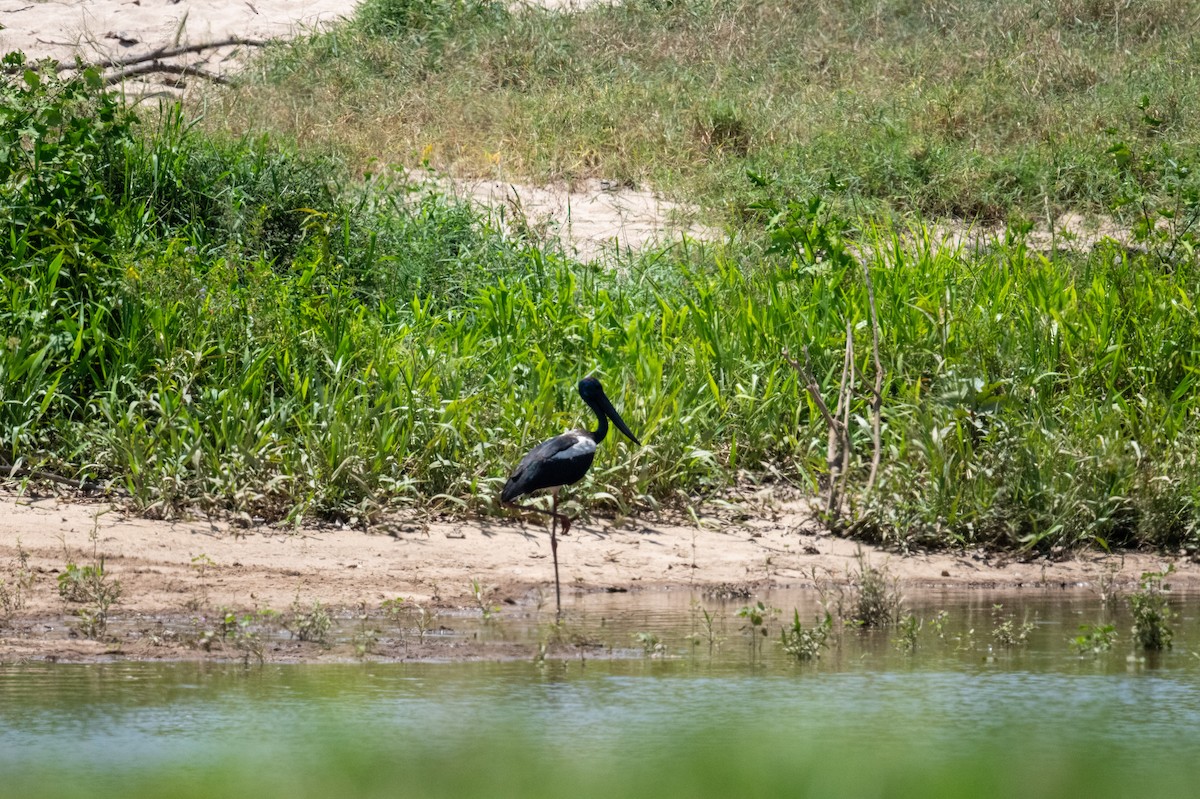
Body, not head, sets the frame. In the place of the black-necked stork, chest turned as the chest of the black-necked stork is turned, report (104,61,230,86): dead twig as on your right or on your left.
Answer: on your left

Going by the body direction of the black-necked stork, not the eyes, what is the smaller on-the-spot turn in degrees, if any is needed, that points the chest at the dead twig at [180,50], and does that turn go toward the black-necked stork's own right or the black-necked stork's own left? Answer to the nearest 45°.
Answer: approximately 135° to the black-necked stork's own left

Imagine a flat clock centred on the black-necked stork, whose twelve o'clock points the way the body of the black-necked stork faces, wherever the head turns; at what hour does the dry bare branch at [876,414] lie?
The dry bare branch is roughly at 11 o'clock from the black-necked stork.

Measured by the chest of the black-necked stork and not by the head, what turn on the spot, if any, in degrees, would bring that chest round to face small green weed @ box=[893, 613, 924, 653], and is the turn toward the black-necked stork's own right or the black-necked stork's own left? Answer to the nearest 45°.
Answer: approximately 45° to the black-necked stork's own right

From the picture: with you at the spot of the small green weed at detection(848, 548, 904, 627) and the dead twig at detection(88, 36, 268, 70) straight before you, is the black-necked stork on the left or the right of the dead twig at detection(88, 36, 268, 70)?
left

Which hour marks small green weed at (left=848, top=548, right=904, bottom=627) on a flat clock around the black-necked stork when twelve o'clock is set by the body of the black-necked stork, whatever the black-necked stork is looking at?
The small green weed is roughly at 1 o'clock from the black-necked stork.

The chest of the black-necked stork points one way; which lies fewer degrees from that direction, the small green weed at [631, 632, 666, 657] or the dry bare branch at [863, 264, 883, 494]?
the dry bare branch

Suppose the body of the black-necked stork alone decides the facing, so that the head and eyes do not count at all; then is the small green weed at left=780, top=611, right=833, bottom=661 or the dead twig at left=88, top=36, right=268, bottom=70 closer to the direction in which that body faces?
the small green weed

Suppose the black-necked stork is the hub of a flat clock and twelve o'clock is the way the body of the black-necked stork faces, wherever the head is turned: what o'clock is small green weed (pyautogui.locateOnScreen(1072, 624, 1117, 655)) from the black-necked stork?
The small green weed is roughly at 1 o'clock from the black-necked stork.

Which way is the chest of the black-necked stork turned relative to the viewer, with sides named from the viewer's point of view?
facing to the right of the viewer

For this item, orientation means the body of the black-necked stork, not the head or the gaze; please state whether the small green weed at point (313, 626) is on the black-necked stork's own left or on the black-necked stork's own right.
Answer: on the black-necked stork's own right

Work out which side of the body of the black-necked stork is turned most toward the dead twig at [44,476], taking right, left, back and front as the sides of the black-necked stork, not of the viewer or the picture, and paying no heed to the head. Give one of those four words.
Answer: back

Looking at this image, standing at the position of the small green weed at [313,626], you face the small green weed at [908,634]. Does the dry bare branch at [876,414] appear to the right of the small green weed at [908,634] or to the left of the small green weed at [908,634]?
left

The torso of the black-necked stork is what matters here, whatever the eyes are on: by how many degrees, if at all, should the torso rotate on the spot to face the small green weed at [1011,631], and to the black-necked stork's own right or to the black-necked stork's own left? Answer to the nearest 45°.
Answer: approximately 45° to the black-necked stork's own right
